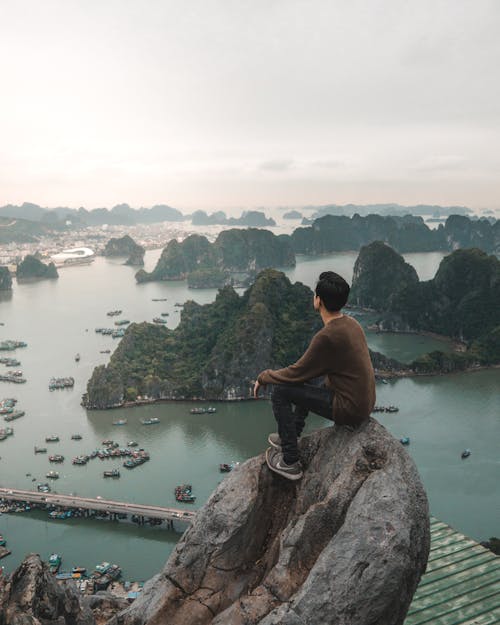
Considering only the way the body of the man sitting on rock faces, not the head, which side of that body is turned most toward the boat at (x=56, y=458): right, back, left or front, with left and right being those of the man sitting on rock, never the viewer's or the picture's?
front

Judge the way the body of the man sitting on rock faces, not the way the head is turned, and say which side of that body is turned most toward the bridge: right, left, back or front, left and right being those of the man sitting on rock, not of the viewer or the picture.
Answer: front

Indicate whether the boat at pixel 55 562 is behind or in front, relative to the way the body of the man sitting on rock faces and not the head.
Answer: in front

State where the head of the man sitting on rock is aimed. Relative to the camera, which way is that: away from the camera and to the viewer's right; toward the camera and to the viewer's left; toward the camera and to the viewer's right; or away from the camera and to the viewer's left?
away from the camera and to the viewer's left

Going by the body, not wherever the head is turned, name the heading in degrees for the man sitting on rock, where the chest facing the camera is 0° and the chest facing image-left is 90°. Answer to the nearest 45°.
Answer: approximately 135°

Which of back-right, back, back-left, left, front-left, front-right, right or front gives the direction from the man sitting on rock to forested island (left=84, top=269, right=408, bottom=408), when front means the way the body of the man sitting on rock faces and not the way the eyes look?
front-right
